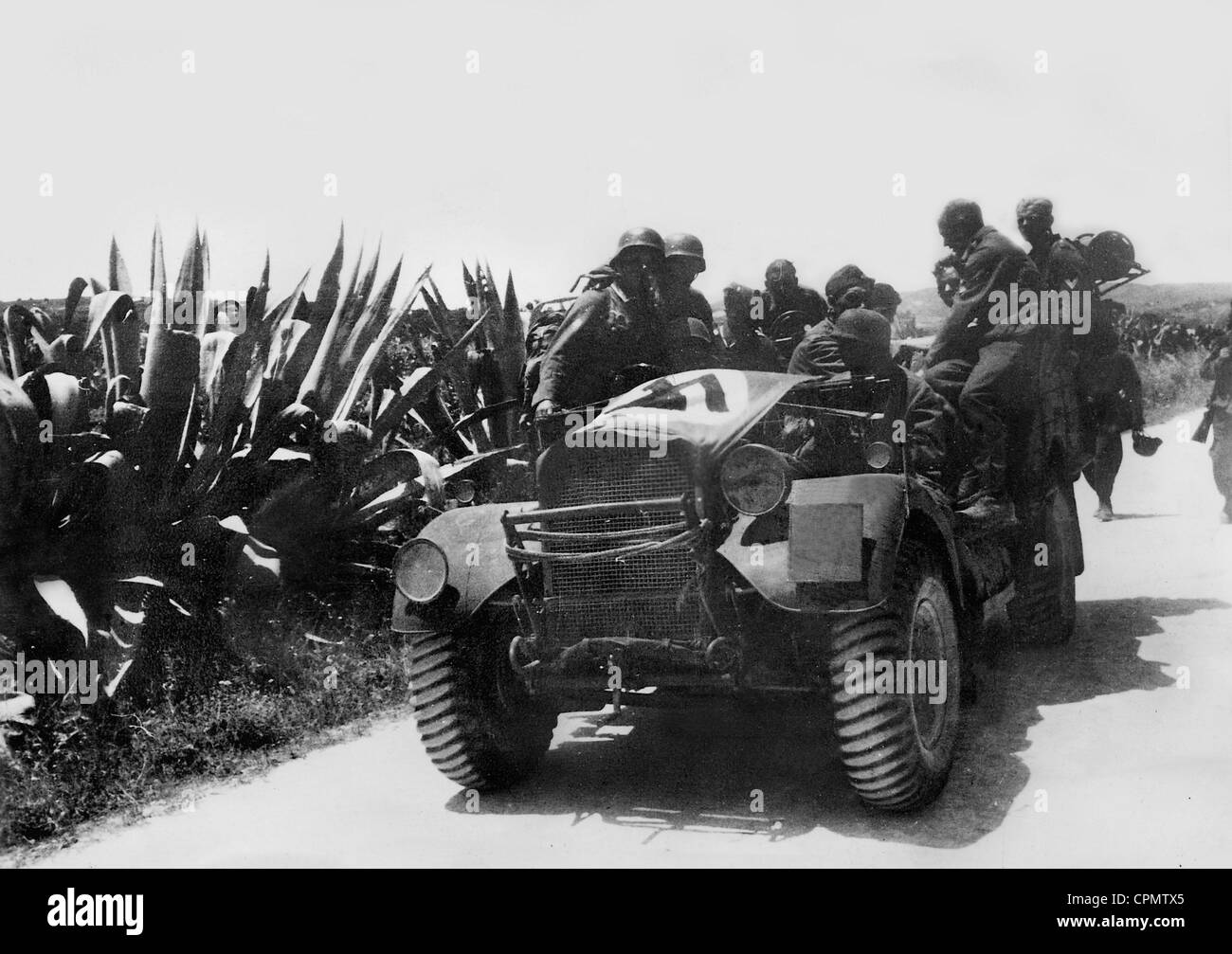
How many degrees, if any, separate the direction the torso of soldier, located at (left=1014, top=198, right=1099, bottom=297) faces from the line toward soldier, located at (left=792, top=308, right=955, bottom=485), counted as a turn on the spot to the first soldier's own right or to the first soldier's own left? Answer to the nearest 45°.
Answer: approximately 45° to the first soldier's own left

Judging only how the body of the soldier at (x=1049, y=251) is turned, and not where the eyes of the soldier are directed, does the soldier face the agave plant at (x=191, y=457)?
yes

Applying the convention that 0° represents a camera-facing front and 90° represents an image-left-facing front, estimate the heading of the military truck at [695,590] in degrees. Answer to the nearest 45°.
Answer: approximately 45°

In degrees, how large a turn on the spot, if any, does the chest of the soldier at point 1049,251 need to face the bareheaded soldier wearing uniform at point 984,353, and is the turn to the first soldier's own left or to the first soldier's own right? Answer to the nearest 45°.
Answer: approximately 45° to the first soldier's own left

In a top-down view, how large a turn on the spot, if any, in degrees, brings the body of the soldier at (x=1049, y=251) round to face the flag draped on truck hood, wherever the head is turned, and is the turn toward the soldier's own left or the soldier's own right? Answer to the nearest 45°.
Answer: approximately 45° to the soldier's own left

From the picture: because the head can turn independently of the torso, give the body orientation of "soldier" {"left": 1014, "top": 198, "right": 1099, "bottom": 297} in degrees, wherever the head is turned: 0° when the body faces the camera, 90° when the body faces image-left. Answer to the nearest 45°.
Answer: approximately 45°
